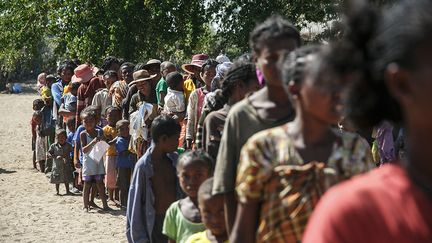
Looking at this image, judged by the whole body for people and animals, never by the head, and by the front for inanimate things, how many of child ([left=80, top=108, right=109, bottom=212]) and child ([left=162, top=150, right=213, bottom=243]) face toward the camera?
2

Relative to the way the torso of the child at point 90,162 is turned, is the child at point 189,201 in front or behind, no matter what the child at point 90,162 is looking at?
in front

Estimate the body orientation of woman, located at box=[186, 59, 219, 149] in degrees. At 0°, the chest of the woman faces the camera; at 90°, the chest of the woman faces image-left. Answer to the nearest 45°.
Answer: approximately 315°

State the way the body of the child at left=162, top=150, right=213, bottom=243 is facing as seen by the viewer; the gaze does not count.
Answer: toward the camera

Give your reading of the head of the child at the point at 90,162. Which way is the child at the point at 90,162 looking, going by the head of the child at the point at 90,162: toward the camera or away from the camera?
toward the camera

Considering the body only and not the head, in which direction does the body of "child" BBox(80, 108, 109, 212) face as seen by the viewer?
toward the camera
